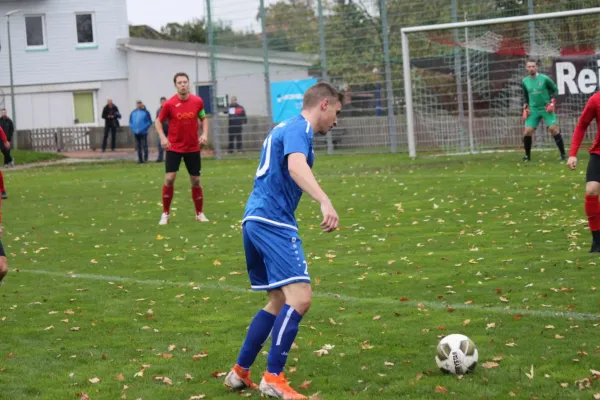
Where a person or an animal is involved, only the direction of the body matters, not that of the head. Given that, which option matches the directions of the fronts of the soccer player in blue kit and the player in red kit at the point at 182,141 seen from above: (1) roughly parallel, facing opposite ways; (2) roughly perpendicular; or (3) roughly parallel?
roughly perpendicular

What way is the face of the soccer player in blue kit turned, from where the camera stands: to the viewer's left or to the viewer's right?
to the viewer's right

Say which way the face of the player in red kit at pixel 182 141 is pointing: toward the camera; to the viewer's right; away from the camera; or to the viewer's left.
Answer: toward the camera

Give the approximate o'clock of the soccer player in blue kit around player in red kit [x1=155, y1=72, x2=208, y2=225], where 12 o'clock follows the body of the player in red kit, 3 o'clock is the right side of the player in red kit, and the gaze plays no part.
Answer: The soccer player in blue kit is roughly at 12 o'clock from the player in red kit.

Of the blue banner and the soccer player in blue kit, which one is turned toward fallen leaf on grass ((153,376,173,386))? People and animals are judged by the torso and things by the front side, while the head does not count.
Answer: the blue banner

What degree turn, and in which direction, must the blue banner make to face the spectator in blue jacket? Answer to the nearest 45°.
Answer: approximately 135° to its right

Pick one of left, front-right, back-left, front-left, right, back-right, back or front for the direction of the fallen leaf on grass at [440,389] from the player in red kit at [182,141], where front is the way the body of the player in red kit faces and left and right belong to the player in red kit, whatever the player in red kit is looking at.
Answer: front

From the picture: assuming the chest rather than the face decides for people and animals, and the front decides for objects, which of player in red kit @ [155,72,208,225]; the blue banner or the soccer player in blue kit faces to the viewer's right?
the soccer player in blue kit

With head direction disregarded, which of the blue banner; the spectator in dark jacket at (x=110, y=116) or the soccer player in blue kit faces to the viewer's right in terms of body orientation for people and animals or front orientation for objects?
the soccer player in blue kit

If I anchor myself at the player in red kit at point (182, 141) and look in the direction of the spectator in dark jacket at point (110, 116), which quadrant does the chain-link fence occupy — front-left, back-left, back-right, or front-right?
front-right

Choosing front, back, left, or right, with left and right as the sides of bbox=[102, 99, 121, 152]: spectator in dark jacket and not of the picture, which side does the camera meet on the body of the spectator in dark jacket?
front

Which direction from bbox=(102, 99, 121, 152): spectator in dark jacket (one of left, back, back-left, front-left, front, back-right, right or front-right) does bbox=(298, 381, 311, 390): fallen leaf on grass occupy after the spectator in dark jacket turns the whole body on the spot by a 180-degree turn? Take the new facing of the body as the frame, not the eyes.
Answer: back

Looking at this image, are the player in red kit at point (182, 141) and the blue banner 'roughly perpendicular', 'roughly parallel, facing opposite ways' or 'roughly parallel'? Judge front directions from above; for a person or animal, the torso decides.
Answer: roughly parallel

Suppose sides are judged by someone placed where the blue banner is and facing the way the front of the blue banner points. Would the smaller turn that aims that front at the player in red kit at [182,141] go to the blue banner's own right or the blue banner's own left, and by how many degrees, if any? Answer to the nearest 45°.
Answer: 0° — it already faces them

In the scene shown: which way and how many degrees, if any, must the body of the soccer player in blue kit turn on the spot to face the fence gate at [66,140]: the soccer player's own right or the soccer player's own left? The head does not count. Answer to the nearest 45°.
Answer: approximately 90° to the soccer player's own left

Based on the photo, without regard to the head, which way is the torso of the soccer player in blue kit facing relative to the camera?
to the viewer's right

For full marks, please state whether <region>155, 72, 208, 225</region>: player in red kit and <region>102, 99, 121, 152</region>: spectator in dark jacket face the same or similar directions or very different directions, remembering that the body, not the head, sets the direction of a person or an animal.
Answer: same or similar directions

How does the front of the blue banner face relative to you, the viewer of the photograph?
facing the viewer

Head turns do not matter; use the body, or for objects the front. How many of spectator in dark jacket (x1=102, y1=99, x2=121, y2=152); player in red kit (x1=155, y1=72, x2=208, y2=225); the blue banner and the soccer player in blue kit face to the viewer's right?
1
